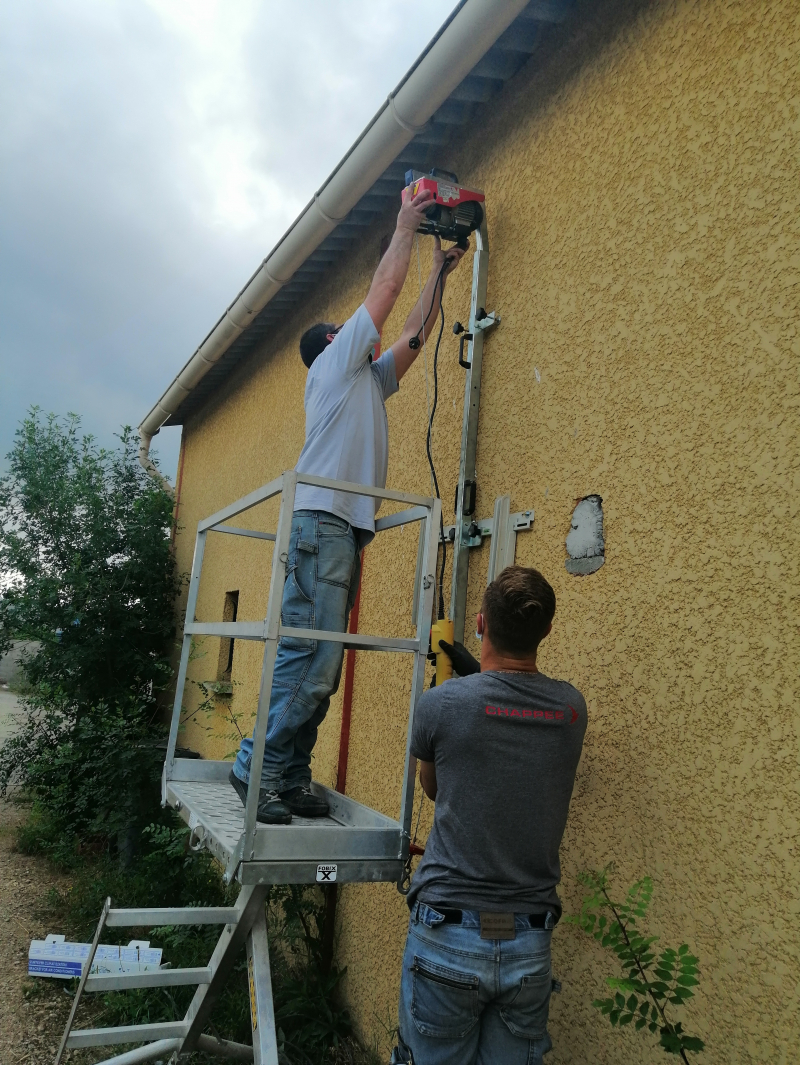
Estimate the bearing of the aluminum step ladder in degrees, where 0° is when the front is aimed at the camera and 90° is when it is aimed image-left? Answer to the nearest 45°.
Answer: approximately 45°

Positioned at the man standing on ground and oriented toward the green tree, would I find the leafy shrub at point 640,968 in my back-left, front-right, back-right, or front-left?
back-right

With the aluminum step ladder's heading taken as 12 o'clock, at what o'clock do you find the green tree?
The green tree is roughly at 4 o'clock from the aluminum step ladder.

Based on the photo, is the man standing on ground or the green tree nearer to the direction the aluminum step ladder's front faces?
the man standing on ground

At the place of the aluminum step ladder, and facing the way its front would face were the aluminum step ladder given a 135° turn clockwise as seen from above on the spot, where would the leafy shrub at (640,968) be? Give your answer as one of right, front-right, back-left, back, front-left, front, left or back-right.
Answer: back-right

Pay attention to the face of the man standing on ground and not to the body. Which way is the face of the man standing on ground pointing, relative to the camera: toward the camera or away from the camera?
away from the camera

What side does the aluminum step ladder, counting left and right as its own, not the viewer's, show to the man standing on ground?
left
